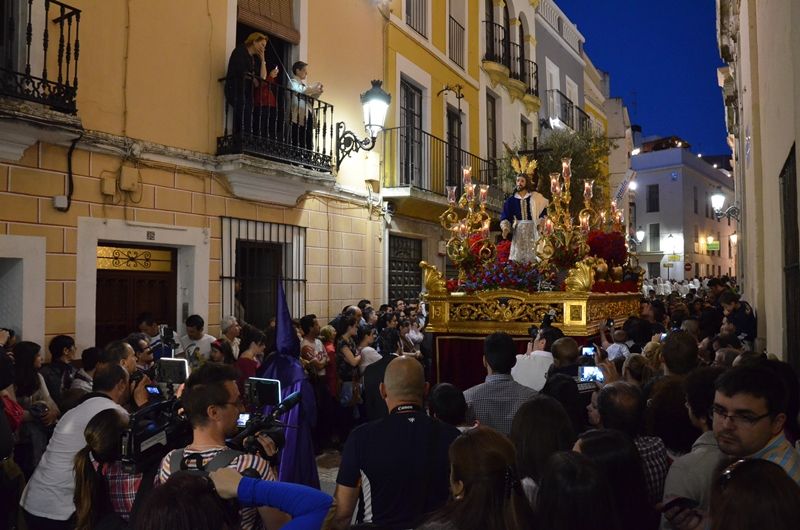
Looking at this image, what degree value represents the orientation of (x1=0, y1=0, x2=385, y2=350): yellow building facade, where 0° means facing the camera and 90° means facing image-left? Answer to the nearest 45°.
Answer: approximately 315°

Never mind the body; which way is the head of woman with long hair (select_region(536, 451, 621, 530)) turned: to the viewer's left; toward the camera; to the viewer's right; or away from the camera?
away from the camera

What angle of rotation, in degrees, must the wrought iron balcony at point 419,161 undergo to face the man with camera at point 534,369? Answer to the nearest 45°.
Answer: approximately 45° to its right

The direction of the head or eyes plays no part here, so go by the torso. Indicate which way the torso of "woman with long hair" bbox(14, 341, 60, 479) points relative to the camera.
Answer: to the viewer's right

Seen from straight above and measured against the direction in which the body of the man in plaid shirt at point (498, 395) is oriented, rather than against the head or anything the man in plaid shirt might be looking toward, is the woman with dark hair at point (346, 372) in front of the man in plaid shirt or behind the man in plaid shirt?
in front

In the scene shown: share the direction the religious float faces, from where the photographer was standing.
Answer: facing the viewer and to the left of the viewer

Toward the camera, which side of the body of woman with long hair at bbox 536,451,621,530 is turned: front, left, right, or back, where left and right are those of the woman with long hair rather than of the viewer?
back

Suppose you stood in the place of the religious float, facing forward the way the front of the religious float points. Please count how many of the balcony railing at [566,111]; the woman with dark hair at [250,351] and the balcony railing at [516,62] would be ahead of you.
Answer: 1

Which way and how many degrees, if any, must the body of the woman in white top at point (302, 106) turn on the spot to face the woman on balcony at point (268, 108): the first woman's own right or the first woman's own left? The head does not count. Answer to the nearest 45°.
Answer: approximately 135° to the first woman's own right

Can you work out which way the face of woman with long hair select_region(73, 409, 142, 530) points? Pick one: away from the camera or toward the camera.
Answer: away from the camera

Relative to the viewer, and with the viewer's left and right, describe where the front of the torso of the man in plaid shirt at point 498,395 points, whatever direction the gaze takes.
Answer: facing away from the viewer

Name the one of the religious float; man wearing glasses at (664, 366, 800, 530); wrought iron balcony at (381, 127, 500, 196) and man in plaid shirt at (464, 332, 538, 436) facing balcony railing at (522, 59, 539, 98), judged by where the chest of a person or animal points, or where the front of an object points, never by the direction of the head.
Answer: the man in plaid shirt

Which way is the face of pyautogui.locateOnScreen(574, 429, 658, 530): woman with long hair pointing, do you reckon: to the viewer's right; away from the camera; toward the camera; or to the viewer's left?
away from the camera

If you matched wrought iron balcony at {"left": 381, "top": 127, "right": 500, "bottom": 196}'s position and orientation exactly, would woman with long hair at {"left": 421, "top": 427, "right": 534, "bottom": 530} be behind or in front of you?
in front

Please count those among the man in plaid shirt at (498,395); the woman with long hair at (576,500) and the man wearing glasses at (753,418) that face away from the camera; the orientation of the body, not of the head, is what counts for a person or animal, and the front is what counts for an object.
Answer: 2
